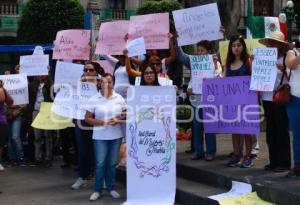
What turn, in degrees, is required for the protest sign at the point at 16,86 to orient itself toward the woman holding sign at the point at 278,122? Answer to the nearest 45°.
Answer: approximately 45° to its left

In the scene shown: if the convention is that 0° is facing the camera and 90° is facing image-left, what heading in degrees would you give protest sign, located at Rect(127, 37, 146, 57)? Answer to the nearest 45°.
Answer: approximately 0°

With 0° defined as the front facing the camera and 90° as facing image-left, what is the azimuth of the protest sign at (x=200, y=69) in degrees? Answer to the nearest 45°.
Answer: approximately 0°

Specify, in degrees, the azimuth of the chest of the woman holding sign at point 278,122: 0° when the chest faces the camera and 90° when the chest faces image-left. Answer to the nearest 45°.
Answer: approximately 45°
